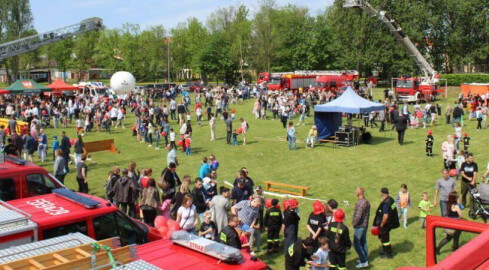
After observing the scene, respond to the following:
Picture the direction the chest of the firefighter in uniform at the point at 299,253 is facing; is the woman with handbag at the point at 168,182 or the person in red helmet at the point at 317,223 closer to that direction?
the person in red helmet

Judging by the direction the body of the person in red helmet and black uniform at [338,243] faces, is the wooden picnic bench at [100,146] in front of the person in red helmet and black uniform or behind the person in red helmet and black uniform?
in front

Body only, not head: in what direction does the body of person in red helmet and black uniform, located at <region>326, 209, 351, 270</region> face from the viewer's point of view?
away from the camera

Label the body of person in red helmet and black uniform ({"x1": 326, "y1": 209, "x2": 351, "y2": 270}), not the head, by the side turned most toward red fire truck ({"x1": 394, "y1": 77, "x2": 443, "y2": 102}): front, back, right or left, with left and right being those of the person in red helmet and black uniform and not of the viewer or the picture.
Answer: front

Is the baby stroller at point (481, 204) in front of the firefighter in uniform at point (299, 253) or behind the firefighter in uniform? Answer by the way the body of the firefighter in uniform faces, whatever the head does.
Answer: in front

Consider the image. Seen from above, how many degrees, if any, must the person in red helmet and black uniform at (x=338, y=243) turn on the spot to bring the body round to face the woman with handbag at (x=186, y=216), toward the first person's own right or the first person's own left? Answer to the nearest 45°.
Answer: approximately 90° to the first person's own left

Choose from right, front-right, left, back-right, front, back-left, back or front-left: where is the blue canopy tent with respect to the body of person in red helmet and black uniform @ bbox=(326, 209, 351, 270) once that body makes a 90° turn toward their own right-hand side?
left

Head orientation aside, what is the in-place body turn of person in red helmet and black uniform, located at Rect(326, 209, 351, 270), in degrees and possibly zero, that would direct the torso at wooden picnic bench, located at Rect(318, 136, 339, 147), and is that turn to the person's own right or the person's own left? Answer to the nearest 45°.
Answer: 0° — they already face it
